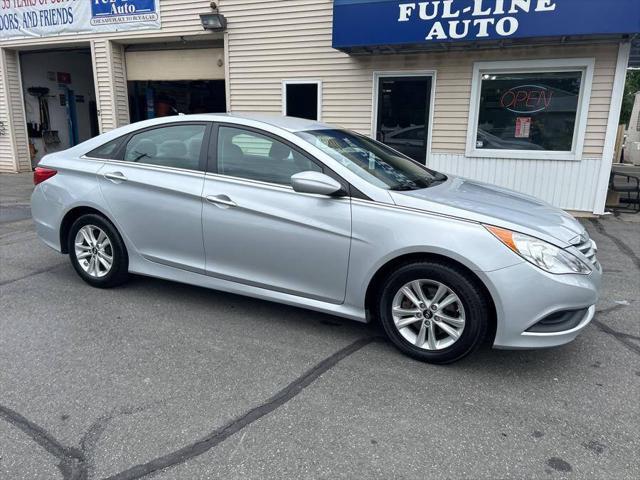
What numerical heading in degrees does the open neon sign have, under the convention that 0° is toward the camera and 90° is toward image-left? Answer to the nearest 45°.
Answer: approximately 0°

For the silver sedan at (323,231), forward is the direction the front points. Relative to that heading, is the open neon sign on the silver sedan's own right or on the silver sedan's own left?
on the silver sedan's own left

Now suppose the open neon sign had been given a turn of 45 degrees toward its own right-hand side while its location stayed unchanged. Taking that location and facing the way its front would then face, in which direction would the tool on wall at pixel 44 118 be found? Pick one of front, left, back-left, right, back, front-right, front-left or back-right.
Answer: front-right

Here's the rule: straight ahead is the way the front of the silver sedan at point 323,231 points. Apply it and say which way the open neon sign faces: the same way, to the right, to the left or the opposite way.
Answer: to the right

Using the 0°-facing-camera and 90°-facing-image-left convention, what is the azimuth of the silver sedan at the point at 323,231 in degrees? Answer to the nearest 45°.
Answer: approximately 315°

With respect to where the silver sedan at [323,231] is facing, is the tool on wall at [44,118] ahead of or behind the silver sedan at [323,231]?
behind
